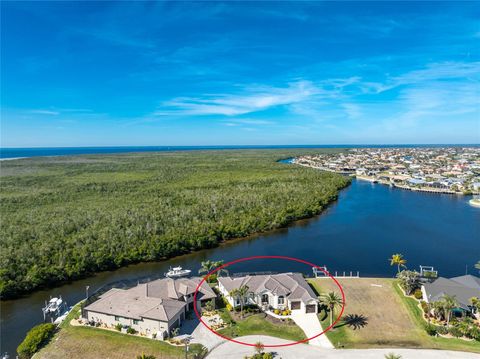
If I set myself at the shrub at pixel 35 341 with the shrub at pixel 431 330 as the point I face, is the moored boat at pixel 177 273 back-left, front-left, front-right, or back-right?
front-left

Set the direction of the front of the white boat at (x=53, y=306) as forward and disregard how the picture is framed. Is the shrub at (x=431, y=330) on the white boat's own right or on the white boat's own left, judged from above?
on the white boat's own right

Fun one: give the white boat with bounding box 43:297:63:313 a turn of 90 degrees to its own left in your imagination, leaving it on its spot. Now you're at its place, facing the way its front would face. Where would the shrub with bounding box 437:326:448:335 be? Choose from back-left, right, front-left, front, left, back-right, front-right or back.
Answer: back

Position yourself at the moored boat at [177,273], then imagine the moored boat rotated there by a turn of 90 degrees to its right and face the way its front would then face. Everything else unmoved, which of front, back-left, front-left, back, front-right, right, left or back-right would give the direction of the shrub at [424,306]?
front-left

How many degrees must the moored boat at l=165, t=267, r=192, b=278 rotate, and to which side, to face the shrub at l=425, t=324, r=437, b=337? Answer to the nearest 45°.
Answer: approximately 45° to its right

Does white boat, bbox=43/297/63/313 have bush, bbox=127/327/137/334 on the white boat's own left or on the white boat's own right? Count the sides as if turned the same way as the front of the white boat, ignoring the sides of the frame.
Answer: on the white boat's own right

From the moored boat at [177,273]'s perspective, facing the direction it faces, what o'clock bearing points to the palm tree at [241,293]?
The palm tree is roughly at 2 o'clock from the moored boat.

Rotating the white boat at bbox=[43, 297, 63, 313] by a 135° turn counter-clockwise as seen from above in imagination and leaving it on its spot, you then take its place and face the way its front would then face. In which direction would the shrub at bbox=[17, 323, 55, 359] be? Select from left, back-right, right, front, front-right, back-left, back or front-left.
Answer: left

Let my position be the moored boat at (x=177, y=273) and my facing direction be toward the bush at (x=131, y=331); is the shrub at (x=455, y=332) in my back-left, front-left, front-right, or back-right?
front-left

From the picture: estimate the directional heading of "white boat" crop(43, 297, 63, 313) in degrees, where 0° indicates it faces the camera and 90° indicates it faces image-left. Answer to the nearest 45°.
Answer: approximately 225°

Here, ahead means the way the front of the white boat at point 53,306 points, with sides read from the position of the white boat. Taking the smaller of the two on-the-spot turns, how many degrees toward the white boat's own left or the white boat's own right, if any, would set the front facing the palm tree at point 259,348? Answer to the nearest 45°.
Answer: approximately 90° to the white boat's own right

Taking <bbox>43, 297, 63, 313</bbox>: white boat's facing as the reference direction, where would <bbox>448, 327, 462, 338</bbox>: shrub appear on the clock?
The shrub is roughly at 3 o'clock from the white boat.

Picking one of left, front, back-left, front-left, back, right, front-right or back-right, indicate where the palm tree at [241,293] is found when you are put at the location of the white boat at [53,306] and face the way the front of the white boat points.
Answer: right
